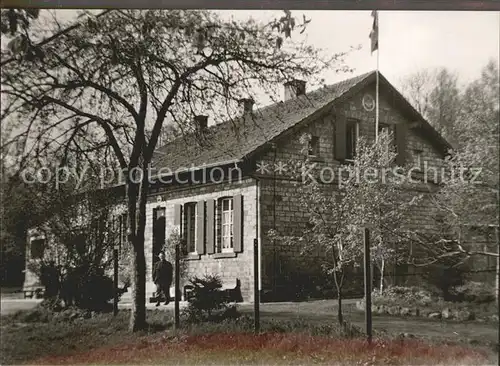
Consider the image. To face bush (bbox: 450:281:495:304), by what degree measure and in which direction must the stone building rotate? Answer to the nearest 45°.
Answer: approximately 135° to its left

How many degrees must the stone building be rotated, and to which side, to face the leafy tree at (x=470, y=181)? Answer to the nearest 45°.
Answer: approximately 135° to its left

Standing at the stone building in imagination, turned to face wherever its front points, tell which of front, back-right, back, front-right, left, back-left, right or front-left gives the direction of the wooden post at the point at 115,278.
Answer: front-right

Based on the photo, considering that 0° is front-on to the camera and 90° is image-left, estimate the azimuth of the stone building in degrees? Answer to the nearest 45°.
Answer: approximately 45°
